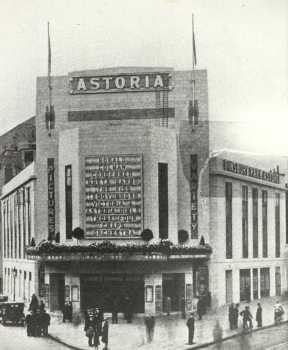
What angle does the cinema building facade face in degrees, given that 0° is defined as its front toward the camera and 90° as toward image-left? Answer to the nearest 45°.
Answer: approximately 0°

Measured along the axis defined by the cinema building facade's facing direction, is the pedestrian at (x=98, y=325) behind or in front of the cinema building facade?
in front

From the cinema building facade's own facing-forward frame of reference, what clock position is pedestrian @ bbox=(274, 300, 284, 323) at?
The pedestrian is roughly at 10 o'clock from the cinema building facade.

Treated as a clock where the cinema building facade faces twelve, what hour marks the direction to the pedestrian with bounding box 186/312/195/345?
The pedestrian is roughly at 11 o'clock from the cinema building facade.

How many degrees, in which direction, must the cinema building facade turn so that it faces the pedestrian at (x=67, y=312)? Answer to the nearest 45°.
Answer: approximately 45° to its right

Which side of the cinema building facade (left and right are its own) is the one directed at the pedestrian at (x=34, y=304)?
right

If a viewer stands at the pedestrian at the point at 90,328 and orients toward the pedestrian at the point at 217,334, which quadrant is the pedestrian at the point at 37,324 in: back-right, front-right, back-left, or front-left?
back-left
